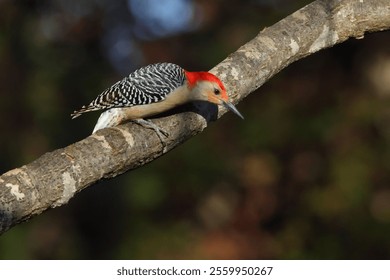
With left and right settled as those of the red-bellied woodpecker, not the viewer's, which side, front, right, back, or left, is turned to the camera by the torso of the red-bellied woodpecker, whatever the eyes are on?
right
